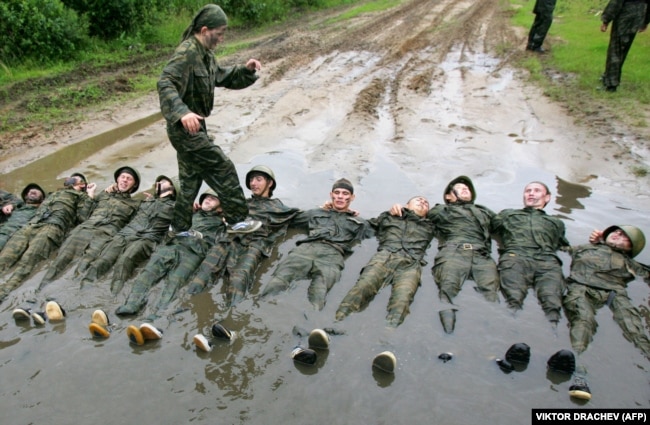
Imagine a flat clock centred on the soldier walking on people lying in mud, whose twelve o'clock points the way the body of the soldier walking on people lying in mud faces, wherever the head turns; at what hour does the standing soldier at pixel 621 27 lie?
The standing soldier is roughly at 11 o'clock from the soldier walking on people lying in mud.

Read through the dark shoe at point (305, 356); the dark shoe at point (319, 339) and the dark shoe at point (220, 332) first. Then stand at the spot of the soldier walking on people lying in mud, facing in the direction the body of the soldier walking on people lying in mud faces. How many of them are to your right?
3

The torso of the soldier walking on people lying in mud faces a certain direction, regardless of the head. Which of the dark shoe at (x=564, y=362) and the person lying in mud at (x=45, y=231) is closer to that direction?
the dark shoe

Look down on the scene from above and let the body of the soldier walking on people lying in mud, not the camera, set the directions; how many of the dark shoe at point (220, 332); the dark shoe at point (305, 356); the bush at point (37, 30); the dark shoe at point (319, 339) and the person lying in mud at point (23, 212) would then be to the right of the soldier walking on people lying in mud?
3

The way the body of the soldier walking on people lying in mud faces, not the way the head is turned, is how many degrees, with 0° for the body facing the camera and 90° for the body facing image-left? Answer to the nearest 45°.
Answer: approximately 270°

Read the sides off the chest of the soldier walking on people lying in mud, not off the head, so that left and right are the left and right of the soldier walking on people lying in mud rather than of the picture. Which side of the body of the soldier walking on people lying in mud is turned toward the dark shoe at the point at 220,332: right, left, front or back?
right

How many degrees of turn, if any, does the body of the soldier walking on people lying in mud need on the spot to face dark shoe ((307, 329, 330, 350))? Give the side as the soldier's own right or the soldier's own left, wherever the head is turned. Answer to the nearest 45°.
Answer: approximately 90° to the soldier's own right

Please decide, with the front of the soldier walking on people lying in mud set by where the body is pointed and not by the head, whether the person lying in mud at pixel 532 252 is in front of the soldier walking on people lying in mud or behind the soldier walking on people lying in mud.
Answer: in front

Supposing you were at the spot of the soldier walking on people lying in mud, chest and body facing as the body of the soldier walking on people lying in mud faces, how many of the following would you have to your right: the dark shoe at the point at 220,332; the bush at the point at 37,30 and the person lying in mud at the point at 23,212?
1

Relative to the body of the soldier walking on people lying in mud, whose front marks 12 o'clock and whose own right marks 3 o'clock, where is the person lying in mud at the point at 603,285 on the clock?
The person lying in mud is roughly at 1 o'clock from the soldier walking on people lying in mud.

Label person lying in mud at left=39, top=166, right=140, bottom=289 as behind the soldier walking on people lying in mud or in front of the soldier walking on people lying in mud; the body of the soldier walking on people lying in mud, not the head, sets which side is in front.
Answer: behind
